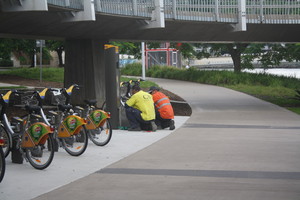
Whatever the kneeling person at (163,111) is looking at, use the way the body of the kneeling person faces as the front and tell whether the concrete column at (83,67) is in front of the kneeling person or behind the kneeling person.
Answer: in front

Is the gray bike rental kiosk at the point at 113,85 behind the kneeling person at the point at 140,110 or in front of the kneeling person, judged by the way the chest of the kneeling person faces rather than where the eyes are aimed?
in front

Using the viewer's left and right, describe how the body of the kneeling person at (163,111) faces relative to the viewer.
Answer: facing away from the viewer and to the left of the viewer

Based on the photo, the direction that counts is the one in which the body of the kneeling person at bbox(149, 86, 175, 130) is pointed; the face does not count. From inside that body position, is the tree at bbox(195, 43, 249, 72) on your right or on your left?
on your right

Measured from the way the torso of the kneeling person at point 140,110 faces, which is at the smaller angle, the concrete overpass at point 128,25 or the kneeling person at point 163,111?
the concrete overpass

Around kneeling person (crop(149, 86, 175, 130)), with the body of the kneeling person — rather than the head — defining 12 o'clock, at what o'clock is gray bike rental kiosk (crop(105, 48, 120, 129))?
The gray bike rental kiosk is roughly at 11 o'clock from the kneeling person.

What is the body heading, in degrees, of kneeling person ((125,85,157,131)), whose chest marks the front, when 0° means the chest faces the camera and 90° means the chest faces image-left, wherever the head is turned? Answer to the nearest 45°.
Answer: approximately 135°

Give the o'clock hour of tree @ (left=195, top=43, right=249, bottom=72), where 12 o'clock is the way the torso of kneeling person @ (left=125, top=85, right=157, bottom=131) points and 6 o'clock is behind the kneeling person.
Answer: The tree is roughly at 2 o'clock from the kneeling person.

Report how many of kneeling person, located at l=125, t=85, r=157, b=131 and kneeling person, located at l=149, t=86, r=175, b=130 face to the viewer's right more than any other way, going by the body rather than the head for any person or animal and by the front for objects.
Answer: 0
